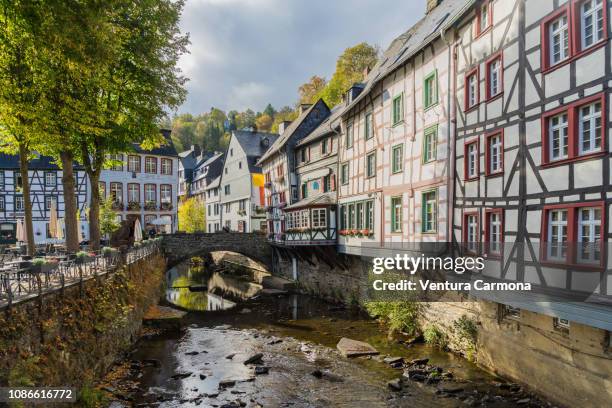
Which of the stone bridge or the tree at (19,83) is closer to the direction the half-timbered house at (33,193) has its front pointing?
the tree

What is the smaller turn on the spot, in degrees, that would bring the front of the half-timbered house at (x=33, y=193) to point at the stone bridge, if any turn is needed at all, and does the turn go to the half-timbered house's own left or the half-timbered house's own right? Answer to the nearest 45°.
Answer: approximately 45° to the half-timbered house's own left

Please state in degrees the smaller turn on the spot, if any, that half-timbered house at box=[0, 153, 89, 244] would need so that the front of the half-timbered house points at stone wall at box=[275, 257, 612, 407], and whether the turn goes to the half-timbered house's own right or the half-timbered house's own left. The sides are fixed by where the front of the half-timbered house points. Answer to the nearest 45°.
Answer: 0° — it already faces it

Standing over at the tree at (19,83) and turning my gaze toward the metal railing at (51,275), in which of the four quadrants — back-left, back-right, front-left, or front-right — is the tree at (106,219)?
back-left

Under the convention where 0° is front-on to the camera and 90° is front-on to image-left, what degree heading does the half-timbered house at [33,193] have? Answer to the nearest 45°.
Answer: approximately 0°

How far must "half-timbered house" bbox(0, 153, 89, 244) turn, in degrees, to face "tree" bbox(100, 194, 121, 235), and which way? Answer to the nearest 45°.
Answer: approximately 45° to its left
